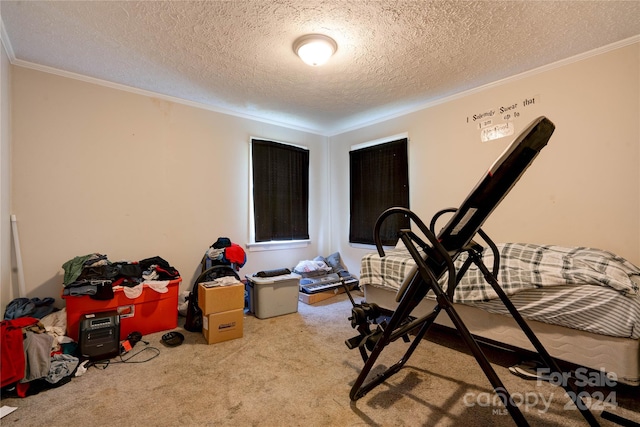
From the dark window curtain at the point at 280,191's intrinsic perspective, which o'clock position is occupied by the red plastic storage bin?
The red plastic storage bin is roughly at 3 o'clock from the dark window curtain.

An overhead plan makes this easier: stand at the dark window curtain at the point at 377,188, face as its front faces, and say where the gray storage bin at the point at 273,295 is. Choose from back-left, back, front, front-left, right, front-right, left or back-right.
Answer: front

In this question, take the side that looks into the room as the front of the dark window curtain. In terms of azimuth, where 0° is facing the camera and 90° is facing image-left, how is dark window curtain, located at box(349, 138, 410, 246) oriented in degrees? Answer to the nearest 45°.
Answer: approximately 45°

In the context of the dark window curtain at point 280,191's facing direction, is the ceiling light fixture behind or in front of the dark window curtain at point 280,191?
in front

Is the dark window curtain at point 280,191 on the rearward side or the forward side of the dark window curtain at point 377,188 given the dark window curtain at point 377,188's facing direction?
on the forward side

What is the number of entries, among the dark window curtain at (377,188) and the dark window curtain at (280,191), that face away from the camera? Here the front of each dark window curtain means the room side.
0

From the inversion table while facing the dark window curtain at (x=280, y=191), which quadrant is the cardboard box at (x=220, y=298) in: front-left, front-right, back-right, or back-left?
front-left

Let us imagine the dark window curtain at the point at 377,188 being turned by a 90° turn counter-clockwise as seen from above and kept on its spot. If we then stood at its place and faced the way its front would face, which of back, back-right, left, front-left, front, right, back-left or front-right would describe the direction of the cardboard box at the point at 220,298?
right

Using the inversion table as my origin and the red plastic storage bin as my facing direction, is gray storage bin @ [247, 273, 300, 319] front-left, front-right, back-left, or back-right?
front-right

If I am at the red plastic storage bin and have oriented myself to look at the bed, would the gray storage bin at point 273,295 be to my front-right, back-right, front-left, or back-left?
front-left

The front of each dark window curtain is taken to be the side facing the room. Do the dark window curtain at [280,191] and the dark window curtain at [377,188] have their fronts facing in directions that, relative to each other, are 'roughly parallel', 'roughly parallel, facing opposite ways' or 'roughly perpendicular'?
roughly perpendicular

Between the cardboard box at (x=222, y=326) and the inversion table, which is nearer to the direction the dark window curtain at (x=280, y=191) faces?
the inversion table

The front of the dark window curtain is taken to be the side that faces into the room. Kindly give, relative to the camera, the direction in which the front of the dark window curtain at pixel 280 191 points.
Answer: facing the viewer and to the right of the viewer

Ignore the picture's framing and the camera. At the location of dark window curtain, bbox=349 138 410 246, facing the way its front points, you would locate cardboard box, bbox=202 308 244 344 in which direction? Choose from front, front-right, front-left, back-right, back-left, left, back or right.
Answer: front

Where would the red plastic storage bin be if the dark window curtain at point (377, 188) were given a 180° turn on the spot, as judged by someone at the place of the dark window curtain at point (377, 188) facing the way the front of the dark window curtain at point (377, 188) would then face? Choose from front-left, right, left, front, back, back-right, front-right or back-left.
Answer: back
